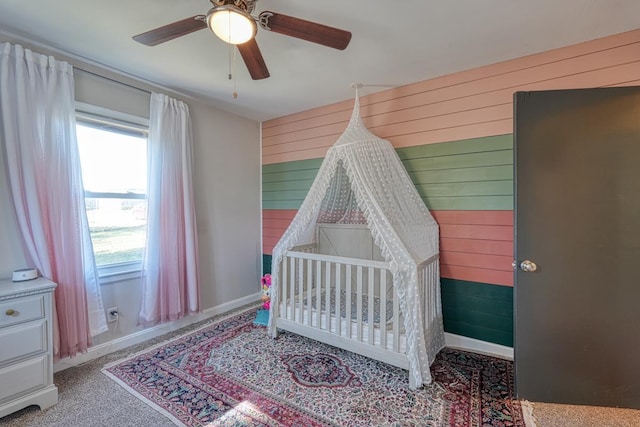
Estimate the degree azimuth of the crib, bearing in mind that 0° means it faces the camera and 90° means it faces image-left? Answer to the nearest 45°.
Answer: approximately 45°

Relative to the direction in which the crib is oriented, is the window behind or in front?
in front

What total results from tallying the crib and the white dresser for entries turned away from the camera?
0

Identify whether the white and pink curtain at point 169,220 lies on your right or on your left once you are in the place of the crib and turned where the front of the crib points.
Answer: on your right

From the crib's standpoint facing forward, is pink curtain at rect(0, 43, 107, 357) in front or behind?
in front

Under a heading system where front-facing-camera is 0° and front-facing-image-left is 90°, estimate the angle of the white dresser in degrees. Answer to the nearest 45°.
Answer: approximately 315°
